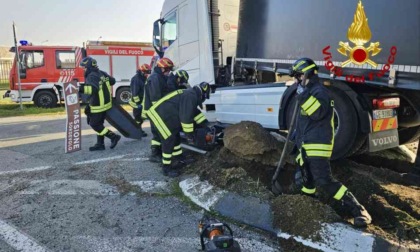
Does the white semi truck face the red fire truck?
yes

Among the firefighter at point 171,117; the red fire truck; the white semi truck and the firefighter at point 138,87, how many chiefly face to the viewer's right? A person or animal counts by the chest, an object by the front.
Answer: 2

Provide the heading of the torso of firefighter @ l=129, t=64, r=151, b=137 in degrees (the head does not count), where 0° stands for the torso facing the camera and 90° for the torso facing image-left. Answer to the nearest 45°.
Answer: approximately 270°

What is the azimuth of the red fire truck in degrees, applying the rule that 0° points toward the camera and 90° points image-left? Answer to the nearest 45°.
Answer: approximately 90°

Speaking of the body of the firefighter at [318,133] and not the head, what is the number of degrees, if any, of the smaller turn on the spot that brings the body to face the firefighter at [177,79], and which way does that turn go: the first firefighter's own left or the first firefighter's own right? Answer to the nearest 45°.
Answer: approximately 45° to the first firefighter's own right

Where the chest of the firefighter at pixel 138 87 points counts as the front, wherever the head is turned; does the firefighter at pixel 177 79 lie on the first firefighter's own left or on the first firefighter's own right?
on the first firefighter's own right

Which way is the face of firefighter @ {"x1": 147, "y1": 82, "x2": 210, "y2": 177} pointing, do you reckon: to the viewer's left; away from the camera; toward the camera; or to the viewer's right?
to the viewer's right

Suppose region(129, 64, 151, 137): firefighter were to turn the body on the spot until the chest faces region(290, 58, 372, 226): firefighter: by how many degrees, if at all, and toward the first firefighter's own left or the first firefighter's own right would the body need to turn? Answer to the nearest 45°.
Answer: approximately 90° to the first firefighter's own right

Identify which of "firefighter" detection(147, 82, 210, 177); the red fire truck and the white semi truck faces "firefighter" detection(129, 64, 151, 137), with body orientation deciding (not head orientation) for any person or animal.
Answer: the white semi truck

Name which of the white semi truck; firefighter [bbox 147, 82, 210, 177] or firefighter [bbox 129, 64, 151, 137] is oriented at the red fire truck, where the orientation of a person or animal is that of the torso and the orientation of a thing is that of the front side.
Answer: the white semi truck

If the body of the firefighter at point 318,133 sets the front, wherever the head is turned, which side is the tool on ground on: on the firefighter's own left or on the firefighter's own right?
on the firefighter's own left

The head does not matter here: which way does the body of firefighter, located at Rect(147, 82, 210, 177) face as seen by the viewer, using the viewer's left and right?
facing to the right of the viewer
